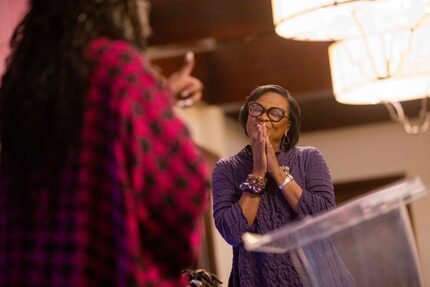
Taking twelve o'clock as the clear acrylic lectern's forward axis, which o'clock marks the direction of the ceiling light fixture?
The ceiling light fixture is roughly at 9 o'clock from the clear acrylic lectern.

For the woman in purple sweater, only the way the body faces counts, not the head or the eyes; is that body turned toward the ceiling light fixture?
no

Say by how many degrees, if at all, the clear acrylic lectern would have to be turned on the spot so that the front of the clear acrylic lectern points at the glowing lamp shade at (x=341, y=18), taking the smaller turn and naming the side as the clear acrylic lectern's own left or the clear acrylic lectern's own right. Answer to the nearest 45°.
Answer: approximately 90° to the clear acrylic lectern's own left

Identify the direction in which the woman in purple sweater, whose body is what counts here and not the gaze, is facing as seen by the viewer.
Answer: toward the camera
